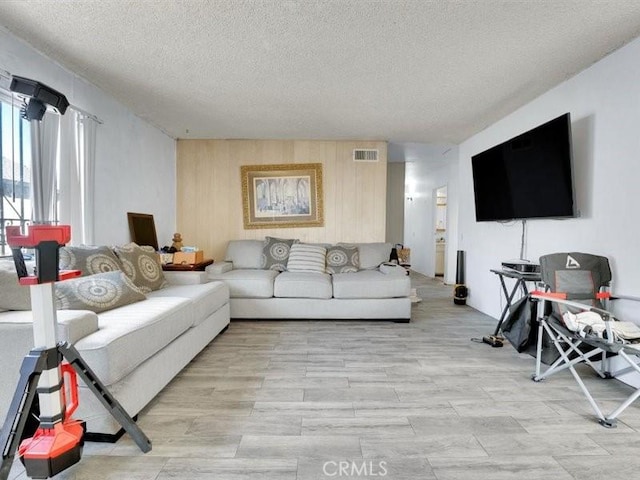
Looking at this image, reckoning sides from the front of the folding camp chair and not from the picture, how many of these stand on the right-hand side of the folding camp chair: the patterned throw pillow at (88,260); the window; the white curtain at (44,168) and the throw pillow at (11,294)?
4

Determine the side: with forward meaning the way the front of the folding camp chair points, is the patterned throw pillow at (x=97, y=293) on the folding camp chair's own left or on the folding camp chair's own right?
on the folding camp chair's own right

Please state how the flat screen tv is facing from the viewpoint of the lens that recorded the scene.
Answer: facing the viewer and to the left of the viewer

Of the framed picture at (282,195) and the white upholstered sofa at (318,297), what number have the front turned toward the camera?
2

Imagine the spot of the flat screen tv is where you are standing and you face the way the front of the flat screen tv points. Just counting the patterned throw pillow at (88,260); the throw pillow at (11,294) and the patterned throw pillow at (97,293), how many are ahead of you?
3

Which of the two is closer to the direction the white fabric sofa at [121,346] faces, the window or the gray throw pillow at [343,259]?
the gray throw pillow

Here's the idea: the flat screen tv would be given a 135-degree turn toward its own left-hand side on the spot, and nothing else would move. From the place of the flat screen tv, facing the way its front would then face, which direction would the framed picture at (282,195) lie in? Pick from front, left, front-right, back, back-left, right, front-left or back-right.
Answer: back

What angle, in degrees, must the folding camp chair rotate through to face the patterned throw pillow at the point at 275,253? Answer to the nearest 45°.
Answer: approximately 135° to its right

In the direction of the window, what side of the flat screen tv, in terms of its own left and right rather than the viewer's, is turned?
front

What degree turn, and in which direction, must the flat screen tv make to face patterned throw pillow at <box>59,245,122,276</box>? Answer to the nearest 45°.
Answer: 0° — it already faces it

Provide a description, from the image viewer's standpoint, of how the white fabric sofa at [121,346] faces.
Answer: facing the viewer and to the right of the viewer

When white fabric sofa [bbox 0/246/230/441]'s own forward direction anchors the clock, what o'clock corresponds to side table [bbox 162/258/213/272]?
The side table is roughly at 8 o'clock from the white fabric sofa.

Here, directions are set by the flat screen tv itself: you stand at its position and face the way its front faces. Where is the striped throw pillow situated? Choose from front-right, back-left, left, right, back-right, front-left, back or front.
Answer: front-right

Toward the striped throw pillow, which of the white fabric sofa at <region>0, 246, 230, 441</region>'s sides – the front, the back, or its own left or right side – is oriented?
left

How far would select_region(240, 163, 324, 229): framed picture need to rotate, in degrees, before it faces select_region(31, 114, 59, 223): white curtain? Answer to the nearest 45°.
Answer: approximately 45° to its right

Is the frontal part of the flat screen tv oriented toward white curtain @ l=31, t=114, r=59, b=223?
yes
